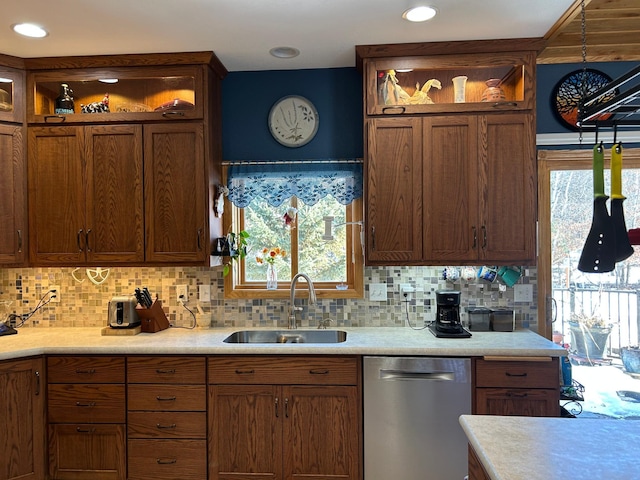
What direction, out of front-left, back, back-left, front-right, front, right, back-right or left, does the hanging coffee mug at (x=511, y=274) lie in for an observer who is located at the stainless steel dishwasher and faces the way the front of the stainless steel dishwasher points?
back-left

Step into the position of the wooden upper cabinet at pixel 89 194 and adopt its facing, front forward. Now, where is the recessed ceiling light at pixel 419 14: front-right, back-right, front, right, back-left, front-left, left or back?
front-left

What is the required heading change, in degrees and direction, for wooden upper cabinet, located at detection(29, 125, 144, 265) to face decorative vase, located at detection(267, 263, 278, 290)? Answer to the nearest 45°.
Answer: approximately 90° to its left

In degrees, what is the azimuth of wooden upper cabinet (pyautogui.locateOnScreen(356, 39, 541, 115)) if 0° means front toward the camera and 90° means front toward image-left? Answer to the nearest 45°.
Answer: approximately 0°

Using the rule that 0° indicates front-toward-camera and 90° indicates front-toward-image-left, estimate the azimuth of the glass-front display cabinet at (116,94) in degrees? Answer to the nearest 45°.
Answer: approximately 0°
